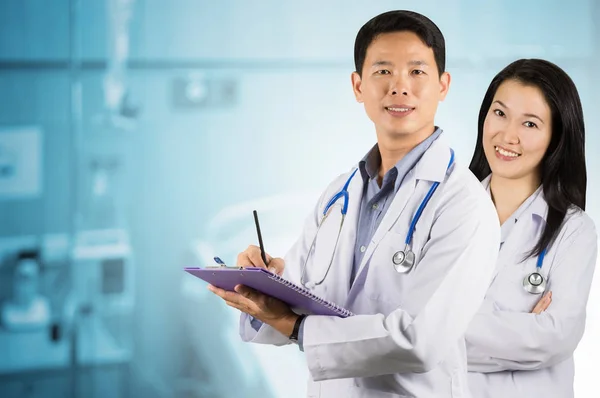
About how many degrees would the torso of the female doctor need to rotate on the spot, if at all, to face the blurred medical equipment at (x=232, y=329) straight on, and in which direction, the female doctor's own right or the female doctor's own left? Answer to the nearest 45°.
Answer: approximately 90° to the female doctor's own right

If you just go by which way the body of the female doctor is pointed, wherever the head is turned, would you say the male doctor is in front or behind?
in front

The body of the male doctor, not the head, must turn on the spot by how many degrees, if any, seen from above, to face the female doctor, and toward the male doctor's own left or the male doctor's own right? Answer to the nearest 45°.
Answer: approximately 180°

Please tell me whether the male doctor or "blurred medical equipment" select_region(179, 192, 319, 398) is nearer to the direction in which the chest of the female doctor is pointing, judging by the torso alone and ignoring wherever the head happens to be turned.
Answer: the male doctor

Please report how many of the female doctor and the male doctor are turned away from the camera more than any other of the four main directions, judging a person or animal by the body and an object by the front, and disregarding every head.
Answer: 0

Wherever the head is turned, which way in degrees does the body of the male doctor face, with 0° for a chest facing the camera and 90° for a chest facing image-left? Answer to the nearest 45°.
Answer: approximately 45°

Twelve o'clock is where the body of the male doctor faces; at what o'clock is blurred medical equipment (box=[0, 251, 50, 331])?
The blurred medical equipment is roughly at 3 o'clock from the male doctor.

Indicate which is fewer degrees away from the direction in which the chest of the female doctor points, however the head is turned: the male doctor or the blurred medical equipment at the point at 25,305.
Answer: the male doctor

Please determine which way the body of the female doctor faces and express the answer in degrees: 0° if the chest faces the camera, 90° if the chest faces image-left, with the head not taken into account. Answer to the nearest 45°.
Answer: approximately 45°
